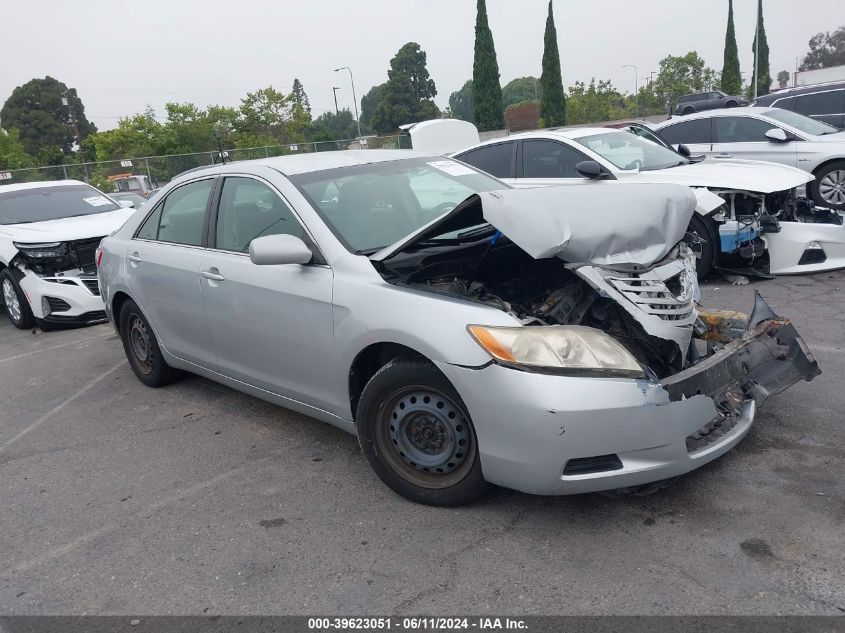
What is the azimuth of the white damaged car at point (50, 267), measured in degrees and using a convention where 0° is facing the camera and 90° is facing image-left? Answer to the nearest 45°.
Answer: approximately 315°

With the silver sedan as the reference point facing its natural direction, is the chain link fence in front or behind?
behind

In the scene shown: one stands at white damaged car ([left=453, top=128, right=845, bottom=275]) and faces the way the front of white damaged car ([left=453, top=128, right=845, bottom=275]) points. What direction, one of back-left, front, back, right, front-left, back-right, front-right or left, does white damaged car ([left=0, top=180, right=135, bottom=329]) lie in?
back-right

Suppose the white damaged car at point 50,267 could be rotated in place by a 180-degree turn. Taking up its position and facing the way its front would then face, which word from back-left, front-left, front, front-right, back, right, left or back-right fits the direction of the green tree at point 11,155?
front-right

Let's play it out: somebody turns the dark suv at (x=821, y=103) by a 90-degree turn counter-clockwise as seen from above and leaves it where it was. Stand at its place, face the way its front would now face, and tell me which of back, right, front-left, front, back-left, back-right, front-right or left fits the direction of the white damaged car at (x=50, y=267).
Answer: back-left

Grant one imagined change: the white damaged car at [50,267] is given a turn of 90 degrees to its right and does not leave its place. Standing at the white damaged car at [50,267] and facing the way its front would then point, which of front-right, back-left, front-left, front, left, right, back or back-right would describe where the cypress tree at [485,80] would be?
back

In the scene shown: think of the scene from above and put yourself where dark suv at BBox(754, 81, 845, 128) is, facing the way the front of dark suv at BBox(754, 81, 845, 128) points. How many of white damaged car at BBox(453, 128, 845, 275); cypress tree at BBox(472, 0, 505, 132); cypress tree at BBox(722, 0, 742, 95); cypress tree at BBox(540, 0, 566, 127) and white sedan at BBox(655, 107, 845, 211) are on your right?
2

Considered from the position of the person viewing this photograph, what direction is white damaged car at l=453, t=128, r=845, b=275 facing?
facing the viewer and to the right of the viewer

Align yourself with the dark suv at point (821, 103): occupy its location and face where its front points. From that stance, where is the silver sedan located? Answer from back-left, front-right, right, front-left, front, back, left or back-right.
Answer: right

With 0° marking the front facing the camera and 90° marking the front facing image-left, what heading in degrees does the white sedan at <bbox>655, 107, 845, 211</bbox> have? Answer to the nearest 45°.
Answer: approximately 270°

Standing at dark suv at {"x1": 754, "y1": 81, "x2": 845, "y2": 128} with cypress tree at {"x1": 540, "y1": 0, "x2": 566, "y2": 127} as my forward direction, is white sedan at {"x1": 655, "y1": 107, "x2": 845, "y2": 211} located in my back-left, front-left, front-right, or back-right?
back-left

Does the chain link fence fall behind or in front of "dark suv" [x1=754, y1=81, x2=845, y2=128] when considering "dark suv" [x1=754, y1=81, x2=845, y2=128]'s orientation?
behind
